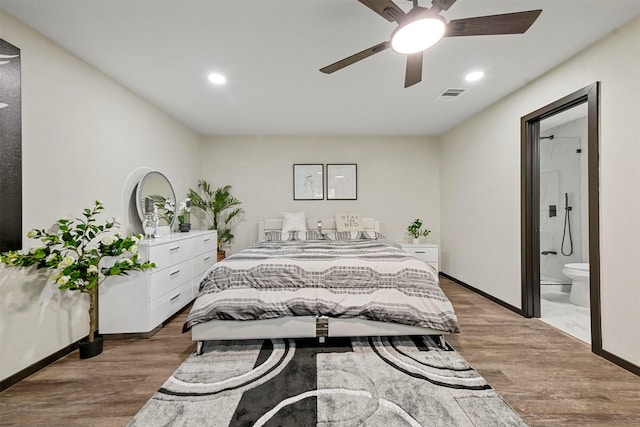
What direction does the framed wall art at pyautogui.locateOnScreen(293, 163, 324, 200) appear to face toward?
toward the camera

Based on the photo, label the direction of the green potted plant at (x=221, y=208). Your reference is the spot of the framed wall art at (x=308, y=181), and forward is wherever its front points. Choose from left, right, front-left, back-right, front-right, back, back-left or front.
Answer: right

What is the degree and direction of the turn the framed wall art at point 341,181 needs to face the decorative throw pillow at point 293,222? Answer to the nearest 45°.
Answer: approximately 45° to its right

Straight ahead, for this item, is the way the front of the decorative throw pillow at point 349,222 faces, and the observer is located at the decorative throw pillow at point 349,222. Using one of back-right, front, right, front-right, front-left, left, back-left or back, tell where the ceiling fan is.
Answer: front

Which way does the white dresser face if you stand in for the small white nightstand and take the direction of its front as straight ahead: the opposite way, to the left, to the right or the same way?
to the left

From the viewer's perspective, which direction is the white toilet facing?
to the viewer's left

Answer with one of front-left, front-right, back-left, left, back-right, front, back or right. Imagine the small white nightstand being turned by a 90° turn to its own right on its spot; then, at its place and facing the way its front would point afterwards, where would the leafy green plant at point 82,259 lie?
front-left

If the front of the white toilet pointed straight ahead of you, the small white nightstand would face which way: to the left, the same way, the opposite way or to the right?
to the left

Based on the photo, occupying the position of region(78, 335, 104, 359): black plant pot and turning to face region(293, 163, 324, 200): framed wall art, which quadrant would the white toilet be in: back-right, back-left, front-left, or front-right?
front-right

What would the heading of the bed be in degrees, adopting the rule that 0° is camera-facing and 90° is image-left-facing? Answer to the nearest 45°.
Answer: approximately 0°

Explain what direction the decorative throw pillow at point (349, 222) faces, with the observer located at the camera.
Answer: facing the viewer

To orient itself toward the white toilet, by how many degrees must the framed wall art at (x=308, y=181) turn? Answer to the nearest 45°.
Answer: approximately 45° to its left

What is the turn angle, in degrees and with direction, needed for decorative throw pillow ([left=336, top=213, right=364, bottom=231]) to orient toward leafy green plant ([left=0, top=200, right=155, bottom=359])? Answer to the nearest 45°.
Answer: approximately 45° to its right

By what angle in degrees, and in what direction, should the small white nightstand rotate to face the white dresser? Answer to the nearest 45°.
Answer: approximately 45° to its right

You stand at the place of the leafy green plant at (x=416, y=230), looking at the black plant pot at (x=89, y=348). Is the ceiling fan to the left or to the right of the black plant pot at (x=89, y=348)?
left

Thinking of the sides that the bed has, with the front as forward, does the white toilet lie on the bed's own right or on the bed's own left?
on the bed's own left

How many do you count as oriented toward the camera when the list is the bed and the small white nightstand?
2

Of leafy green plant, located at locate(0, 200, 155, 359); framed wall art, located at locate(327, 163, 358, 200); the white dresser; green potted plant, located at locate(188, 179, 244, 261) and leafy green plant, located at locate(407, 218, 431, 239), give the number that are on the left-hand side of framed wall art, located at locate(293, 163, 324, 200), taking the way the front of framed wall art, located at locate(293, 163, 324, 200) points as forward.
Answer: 2
